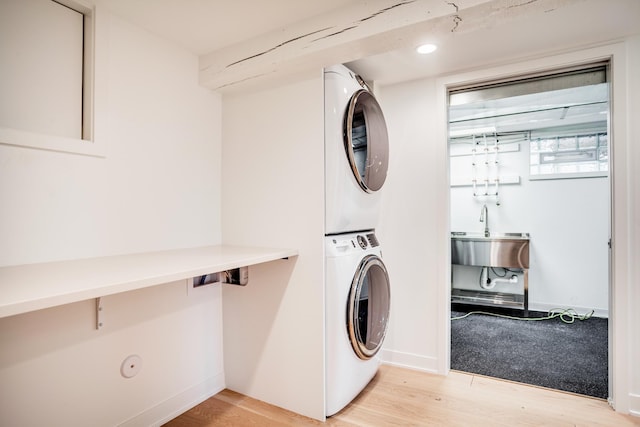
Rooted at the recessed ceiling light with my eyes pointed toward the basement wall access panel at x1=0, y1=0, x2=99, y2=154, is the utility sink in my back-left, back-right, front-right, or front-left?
back-right

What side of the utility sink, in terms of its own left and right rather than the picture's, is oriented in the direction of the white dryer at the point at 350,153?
front

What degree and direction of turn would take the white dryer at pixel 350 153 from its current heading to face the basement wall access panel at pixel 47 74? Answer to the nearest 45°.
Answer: approximately 90° to its right

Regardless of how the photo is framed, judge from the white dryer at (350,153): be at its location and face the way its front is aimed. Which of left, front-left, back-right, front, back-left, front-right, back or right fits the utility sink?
left

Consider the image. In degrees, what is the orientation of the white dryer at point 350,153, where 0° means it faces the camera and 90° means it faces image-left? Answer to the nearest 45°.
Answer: approximately 315°

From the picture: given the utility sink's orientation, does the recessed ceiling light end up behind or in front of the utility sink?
in front

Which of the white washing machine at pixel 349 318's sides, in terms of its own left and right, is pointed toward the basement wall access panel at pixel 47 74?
right

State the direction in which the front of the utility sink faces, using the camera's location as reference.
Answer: facing the viewer

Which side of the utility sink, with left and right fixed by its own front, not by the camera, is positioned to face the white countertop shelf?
front

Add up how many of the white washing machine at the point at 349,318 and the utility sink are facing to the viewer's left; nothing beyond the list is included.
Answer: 0

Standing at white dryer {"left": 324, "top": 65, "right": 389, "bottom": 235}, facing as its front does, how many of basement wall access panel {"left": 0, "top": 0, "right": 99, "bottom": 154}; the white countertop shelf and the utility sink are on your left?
1
